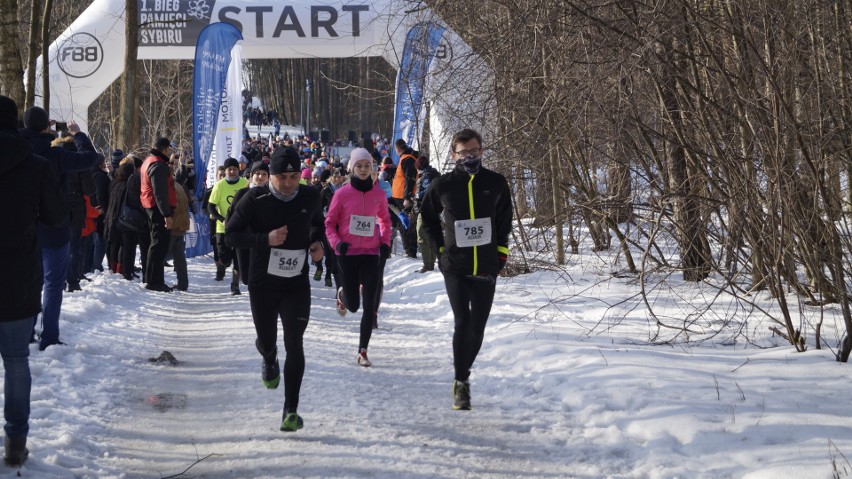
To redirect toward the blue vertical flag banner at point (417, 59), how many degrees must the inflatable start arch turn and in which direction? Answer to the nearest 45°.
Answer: approximately 45° to its left

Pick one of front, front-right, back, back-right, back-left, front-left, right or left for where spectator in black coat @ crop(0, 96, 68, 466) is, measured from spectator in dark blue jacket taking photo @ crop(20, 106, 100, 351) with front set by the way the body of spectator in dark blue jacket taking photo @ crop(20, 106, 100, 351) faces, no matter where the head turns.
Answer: back-right

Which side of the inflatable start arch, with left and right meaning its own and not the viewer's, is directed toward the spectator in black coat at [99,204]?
front

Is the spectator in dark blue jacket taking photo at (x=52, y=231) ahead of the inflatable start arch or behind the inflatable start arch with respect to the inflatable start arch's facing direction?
ahead

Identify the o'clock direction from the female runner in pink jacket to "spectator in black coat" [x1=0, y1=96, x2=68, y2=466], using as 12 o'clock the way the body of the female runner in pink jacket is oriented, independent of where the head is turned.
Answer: The spectator in black coat is roughly at 1 o'clock from the female runner in pink jacket.

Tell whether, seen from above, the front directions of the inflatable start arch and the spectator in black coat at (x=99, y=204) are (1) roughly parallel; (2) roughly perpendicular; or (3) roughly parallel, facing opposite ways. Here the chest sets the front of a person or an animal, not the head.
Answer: roughly perpendicular

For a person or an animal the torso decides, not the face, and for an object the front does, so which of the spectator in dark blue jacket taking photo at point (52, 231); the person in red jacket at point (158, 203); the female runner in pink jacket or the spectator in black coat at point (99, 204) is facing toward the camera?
the female runner in pink jacket

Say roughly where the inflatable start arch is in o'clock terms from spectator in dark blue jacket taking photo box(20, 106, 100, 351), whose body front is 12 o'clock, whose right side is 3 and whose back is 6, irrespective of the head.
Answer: The inflatable start arch is roughly at 11 o'clock from the spectator in dark blue jacket taking photo.

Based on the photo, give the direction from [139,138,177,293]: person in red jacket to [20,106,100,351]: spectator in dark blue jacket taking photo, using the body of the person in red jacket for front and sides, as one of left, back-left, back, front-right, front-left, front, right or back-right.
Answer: right

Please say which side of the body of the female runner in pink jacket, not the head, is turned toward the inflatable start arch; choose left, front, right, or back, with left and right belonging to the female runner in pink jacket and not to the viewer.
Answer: back

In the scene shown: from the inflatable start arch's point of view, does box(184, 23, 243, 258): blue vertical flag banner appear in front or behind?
in front

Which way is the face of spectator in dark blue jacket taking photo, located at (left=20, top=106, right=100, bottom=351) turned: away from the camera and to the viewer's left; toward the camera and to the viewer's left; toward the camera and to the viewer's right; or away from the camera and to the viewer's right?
away from the camera and to the viewer's right

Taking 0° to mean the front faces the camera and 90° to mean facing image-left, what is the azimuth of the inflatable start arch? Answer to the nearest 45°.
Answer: approximately 0°

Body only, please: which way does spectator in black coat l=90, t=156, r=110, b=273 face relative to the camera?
to the viewer's right

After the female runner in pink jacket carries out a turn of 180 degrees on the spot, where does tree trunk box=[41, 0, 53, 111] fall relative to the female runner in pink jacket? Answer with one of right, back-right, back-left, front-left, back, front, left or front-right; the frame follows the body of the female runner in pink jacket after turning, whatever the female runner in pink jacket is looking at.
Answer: front-left
